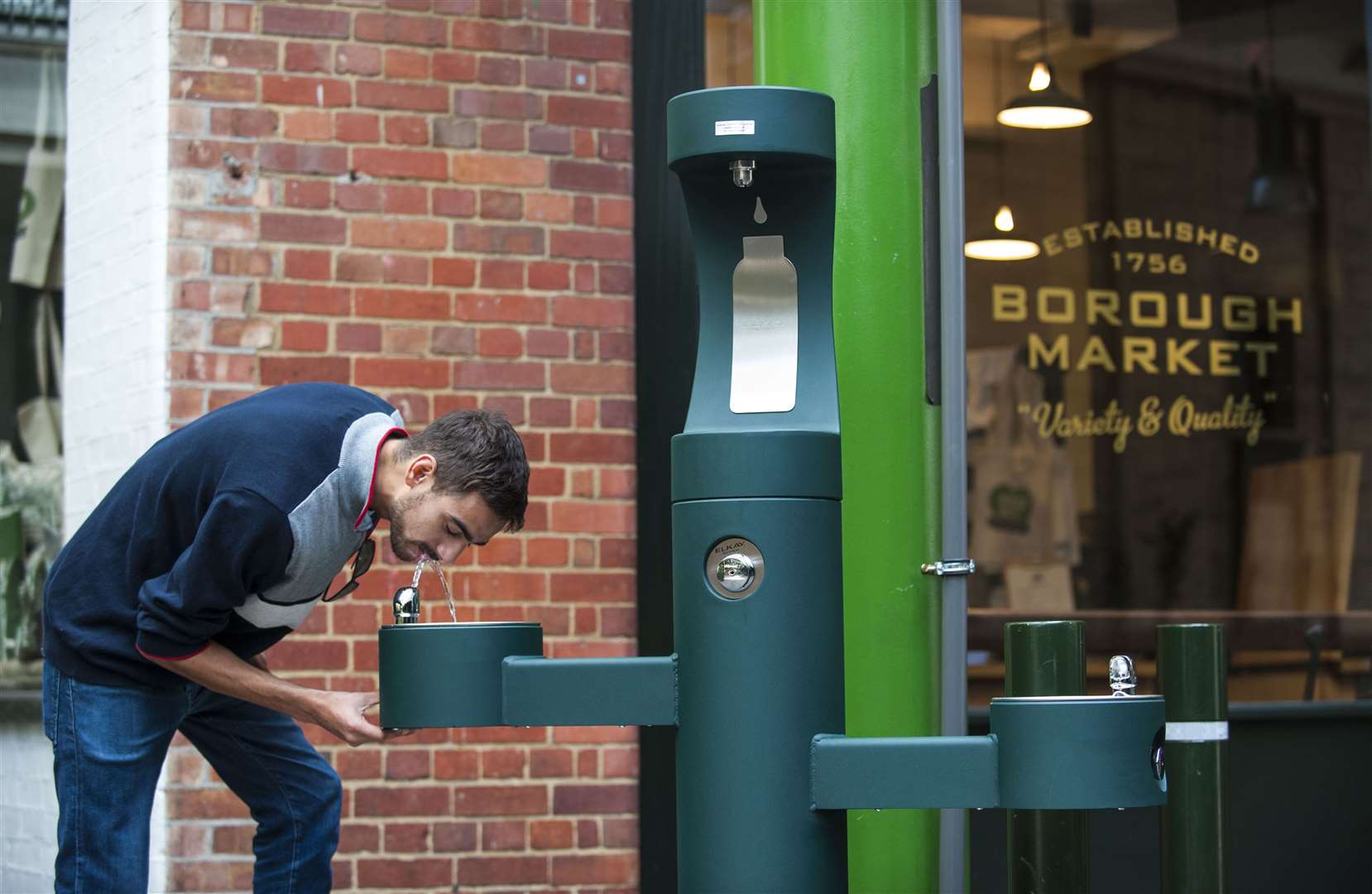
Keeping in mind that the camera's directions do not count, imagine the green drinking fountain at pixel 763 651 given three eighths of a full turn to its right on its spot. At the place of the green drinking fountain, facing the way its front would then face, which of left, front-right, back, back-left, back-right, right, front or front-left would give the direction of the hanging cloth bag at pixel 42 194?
front

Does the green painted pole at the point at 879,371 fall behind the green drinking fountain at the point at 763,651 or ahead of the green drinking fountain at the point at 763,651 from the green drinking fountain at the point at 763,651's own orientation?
behind

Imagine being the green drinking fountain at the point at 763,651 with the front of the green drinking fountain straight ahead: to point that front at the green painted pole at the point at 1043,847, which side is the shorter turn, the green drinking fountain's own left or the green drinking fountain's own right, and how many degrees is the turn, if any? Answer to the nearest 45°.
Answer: approximately 135° to the green drinking fountain's own left

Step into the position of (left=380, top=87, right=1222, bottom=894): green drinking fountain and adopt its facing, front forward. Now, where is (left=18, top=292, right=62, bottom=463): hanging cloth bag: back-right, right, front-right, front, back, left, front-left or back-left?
back-right

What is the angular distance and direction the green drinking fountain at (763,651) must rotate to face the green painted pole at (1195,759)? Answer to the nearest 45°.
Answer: approximately 135° to its left

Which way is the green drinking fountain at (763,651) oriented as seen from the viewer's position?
toward the camera
